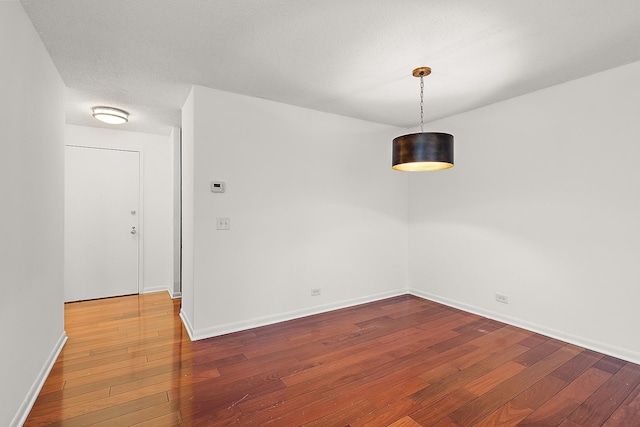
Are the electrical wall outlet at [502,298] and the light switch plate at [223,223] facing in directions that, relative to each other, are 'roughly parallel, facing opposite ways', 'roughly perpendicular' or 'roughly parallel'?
roughly perpendicular

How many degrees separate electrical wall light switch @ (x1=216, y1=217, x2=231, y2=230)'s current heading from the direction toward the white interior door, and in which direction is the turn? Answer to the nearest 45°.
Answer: approximately 135° to its right

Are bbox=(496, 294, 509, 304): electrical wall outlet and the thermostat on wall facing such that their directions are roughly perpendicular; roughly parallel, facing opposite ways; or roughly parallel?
roughly perpendicular

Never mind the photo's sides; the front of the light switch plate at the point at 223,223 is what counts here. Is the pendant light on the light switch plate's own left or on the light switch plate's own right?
on the light switch plate's own left

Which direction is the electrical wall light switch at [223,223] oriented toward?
toward the camera

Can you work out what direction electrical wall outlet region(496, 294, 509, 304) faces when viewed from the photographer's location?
facing the viewer and to the left of the viewer

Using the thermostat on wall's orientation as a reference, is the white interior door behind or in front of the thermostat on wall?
behind

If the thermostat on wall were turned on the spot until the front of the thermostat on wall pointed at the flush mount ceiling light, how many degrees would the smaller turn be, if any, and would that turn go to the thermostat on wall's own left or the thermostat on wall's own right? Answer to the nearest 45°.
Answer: approximately 135° to the thermostat on wall's own right

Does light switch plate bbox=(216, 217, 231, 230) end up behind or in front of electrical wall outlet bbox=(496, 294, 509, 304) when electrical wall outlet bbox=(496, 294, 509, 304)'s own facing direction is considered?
in front

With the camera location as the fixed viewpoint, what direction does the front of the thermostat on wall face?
facing the viewer

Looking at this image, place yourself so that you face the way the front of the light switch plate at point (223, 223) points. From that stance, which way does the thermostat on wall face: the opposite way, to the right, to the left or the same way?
the same way

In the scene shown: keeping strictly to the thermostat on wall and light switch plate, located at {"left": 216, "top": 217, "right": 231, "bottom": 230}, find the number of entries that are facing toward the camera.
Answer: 2
